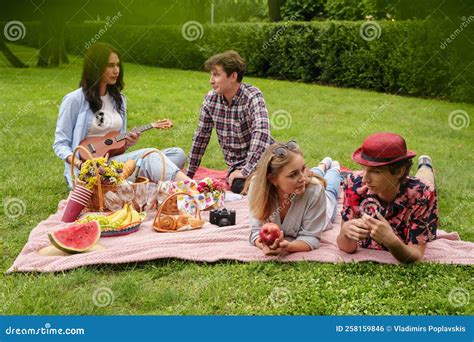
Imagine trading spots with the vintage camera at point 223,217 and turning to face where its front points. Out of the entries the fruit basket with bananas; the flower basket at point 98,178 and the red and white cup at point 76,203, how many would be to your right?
3

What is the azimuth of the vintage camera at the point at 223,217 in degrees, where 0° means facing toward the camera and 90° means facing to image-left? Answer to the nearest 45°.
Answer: approximately 0°

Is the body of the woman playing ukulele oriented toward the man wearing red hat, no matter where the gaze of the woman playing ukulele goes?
yes

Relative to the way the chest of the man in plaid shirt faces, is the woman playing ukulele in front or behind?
in front

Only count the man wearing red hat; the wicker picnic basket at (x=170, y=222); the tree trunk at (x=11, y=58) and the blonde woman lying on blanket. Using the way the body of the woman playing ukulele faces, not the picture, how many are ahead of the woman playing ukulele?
3

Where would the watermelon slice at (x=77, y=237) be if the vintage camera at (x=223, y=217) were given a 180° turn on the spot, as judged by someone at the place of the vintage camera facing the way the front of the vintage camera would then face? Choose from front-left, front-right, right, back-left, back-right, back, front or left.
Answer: back-left

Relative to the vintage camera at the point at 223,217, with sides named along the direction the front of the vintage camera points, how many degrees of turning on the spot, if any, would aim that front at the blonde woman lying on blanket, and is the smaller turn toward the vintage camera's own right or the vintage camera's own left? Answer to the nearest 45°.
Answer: approximately 45° to the vintage camera's own left

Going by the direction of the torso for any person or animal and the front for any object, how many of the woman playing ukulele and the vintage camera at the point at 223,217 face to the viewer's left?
0

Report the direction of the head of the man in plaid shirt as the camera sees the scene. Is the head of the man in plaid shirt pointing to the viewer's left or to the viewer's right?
to the viewer's left

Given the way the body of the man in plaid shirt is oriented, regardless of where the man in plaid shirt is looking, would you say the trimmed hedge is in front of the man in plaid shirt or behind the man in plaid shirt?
behind

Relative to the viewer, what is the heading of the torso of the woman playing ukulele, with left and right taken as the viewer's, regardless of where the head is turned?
facing the viewer and to the right of the viewer

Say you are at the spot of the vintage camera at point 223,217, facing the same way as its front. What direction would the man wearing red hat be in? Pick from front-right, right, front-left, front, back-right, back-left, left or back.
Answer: front-left

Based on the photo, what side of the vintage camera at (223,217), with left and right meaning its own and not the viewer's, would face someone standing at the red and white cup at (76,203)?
right

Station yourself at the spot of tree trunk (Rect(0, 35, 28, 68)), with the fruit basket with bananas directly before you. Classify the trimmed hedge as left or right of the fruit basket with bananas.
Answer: left

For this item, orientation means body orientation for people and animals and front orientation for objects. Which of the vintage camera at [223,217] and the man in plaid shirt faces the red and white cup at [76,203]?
the man in plaid shirt

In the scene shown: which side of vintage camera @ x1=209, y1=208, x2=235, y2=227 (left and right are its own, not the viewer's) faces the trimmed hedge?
back

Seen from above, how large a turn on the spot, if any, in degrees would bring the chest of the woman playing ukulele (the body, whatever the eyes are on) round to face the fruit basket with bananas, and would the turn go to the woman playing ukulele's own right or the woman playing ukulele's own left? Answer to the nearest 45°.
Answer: approximately 45° to the woman playing ukulele's own right

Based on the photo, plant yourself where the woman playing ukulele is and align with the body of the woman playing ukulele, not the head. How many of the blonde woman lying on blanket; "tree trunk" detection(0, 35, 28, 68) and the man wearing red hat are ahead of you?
2

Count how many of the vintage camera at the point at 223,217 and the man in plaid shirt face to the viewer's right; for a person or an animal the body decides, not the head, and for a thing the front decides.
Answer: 0

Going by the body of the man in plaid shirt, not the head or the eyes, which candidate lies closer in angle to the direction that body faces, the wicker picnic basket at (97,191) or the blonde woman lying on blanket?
the wicker picnic basket
